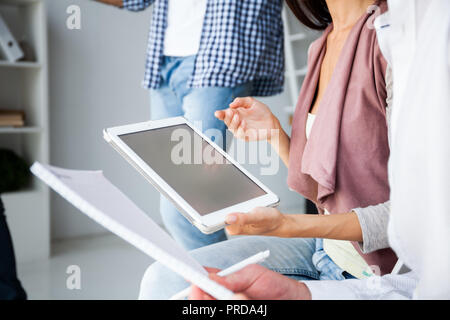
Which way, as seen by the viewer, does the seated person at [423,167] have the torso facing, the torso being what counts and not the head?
to the viewer's left

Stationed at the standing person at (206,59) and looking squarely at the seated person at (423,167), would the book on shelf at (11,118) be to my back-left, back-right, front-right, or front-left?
back-right

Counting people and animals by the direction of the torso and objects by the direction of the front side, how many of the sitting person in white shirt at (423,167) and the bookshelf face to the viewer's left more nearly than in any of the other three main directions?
1

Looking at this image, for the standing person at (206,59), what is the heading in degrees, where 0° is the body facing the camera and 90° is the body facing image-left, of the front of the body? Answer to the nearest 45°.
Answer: approximately 45°

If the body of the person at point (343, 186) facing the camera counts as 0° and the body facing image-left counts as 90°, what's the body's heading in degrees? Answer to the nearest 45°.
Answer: approximately 45°

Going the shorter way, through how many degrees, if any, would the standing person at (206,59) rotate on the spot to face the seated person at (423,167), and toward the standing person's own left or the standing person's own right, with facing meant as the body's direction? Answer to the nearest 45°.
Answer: approximately 45° to the standing person's own left

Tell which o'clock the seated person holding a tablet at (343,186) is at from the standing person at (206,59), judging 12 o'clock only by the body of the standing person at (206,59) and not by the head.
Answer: the seated person holding a tablet at (343,186) is roughly at 10 o'clock from the standing person at (206,59).
